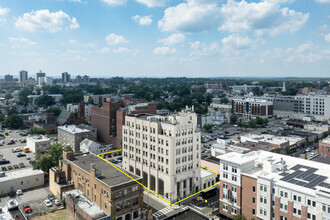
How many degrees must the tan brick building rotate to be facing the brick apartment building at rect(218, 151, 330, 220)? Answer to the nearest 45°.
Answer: approximately 45° to its left

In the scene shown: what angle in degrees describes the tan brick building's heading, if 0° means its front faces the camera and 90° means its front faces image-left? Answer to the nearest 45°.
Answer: approximately 315°

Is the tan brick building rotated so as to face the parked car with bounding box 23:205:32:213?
no
